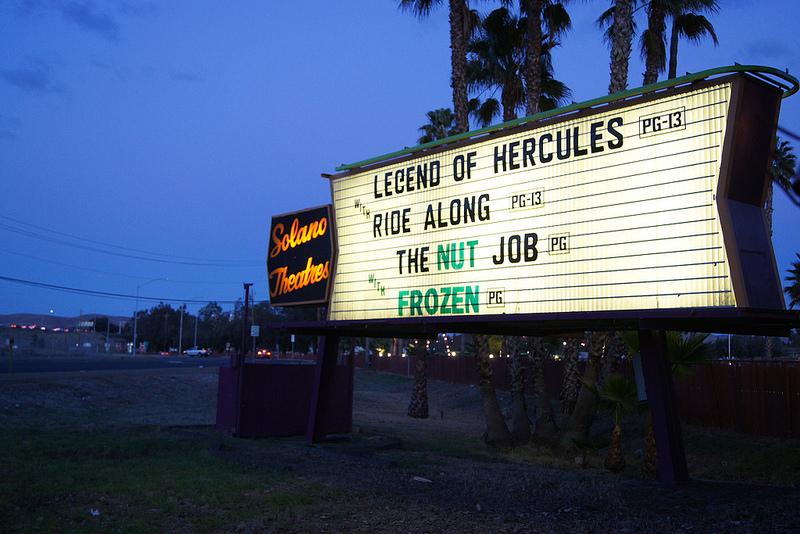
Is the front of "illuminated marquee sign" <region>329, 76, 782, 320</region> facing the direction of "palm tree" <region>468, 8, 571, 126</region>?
no

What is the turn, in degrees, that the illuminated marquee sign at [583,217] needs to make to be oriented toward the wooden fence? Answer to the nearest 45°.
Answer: approximately 180°

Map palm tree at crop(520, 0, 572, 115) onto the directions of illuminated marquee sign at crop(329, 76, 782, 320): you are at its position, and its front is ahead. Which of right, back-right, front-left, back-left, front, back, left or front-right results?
back-right

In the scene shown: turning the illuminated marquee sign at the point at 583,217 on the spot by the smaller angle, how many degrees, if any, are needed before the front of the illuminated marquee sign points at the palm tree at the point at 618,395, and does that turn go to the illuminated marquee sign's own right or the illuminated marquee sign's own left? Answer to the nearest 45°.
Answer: approximately 135° to the illuminated marquee sign's own right

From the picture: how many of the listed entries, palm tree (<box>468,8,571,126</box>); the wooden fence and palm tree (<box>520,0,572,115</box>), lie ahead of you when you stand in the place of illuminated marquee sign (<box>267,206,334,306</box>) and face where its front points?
0

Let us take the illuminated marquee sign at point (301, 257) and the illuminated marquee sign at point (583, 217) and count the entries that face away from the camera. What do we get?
0

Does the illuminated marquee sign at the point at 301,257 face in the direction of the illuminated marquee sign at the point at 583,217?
no

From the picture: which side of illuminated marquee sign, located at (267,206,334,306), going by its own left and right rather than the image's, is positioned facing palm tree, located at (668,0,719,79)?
back

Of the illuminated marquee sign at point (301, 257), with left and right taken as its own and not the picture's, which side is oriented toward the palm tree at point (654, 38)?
back

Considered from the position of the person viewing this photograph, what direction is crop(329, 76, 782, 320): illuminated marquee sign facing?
facing the viewer and to the left of the viewer

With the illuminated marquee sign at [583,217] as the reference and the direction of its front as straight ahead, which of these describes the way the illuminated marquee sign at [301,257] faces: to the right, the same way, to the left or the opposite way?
the same way

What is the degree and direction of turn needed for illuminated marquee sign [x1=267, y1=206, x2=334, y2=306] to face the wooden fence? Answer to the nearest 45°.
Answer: approximately 135° to its left

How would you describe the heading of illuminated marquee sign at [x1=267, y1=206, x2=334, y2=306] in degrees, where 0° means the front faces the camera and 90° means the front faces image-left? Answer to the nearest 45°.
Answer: approximately 45°

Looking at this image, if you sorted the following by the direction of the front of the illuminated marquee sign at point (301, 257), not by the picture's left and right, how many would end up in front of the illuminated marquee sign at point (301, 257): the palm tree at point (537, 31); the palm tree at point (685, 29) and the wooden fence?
0

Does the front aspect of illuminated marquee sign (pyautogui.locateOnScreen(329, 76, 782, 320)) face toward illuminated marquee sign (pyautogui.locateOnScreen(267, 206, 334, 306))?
no

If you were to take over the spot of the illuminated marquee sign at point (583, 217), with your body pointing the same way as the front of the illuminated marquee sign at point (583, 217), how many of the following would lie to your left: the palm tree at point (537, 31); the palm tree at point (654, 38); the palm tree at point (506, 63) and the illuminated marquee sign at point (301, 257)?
0
